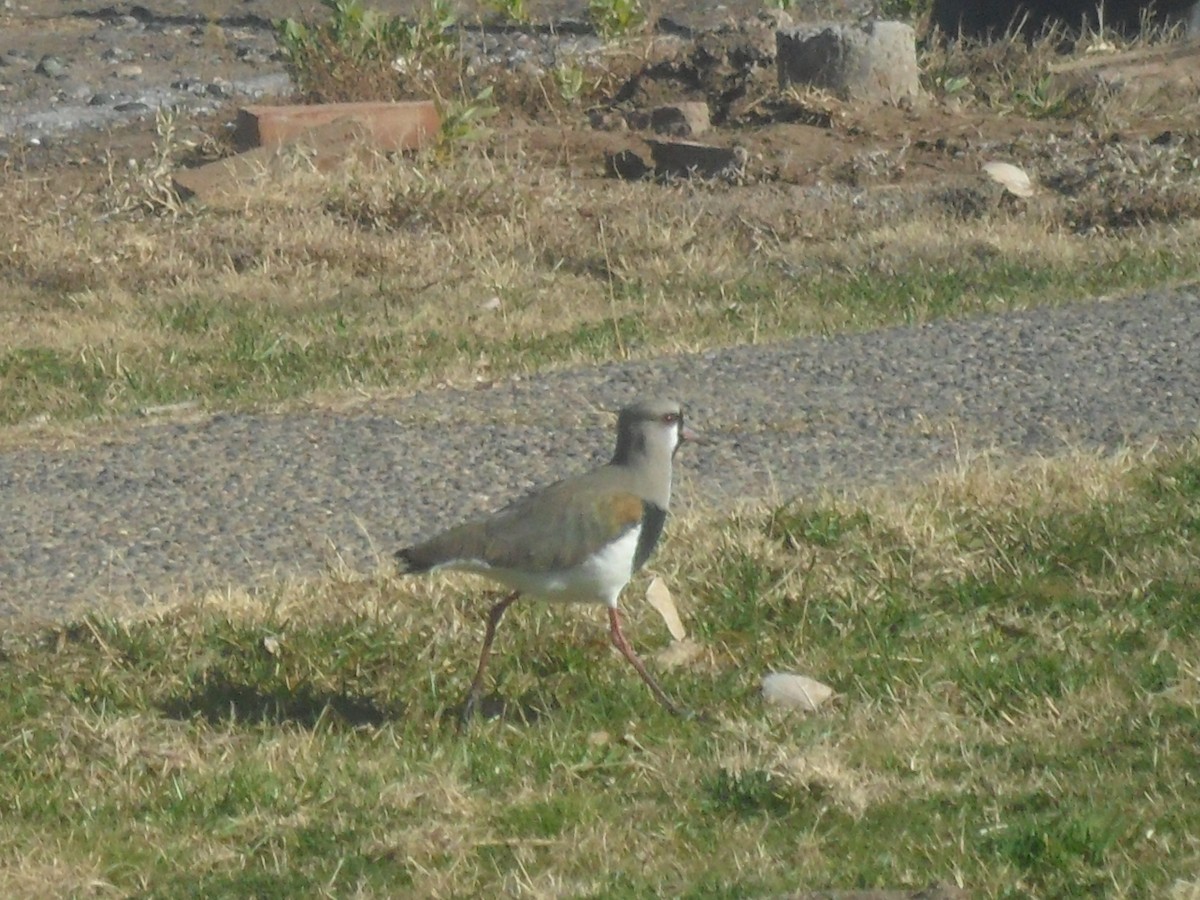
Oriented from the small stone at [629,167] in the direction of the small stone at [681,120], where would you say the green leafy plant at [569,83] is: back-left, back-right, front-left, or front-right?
front-left

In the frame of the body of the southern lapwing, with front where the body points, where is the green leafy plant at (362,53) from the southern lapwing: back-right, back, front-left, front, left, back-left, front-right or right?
left

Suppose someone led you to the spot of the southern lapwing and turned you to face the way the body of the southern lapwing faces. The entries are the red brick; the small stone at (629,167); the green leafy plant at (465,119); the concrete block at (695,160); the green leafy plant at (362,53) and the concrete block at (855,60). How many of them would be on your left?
6

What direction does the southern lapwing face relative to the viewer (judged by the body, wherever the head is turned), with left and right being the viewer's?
facing to the right of the viewer

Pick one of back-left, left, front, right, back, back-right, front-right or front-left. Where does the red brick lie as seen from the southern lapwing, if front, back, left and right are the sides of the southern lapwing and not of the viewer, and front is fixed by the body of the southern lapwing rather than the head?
left

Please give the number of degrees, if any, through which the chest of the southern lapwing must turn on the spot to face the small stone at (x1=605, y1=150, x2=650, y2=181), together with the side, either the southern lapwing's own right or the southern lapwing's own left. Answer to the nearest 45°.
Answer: approximately 90° to the southern lapwing's own left

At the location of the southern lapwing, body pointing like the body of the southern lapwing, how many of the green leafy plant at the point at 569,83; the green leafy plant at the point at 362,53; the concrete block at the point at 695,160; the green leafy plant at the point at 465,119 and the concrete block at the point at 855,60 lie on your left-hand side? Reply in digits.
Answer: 5

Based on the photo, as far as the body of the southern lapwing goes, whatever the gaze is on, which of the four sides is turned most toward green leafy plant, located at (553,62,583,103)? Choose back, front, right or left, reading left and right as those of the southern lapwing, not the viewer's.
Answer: left

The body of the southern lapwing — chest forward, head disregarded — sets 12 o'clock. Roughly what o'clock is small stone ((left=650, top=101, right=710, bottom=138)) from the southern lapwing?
The small stone is roughly at 9 o'clock from the southern lapwing.

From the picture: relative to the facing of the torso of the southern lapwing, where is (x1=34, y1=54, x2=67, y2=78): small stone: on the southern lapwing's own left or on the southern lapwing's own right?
on the southern lapwing's own left

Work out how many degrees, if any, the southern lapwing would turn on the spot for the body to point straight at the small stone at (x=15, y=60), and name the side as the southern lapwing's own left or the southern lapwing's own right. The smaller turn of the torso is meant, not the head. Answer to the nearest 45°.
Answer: approximately 90° to the southern lapwing's own left

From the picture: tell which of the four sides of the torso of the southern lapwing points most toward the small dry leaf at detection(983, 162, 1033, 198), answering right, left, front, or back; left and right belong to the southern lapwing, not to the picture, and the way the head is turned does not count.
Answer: left

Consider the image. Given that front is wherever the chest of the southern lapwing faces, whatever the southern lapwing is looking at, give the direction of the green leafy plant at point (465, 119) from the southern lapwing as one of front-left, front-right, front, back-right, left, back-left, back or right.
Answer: left

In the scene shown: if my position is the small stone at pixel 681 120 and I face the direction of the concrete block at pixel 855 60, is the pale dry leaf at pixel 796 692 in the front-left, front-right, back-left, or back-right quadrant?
back-right
